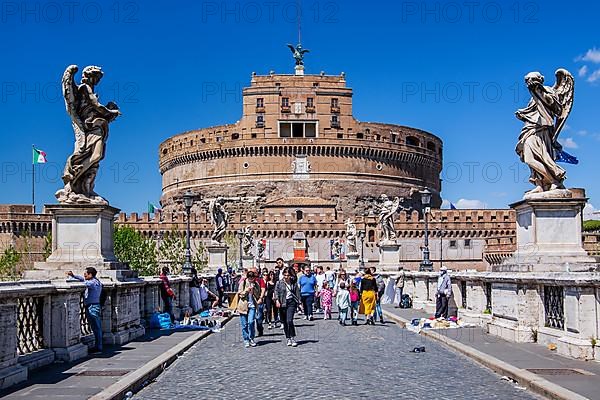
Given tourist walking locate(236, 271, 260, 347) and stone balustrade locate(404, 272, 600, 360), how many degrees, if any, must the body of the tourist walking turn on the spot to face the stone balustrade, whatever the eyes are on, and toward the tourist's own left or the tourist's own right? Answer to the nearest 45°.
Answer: approximately 45° to the tourist's own left

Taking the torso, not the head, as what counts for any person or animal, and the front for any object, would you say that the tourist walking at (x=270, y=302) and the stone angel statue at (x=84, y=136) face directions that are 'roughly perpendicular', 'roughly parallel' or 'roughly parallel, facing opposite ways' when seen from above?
roughly perpendicular

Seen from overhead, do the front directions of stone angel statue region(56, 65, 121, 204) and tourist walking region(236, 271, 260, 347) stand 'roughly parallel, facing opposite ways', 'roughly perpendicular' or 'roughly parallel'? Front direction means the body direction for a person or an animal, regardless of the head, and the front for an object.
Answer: roughly perpendicular

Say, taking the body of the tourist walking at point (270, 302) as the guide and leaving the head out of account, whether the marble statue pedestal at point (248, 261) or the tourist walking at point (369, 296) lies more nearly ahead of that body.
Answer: the tourist walking

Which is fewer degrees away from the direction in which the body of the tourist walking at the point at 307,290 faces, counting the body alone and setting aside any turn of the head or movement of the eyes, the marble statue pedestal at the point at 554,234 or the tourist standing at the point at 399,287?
the marble statue pedestal

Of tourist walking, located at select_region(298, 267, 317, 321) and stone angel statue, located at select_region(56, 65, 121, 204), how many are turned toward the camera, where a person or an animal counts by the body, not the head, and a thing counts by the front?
1

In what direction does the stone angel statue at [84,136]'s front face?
to the viewer's right

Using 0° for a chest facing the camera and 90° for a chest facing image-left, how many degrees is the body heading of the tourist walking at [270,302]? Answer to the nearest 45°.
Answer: approximately 0°

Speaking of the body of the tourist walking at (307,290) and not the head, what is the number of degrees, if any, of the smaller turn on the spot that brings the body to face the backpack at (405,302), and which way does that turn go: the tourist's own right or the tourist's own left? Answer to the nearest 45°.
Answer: approximately 135° to the tourist's own left
